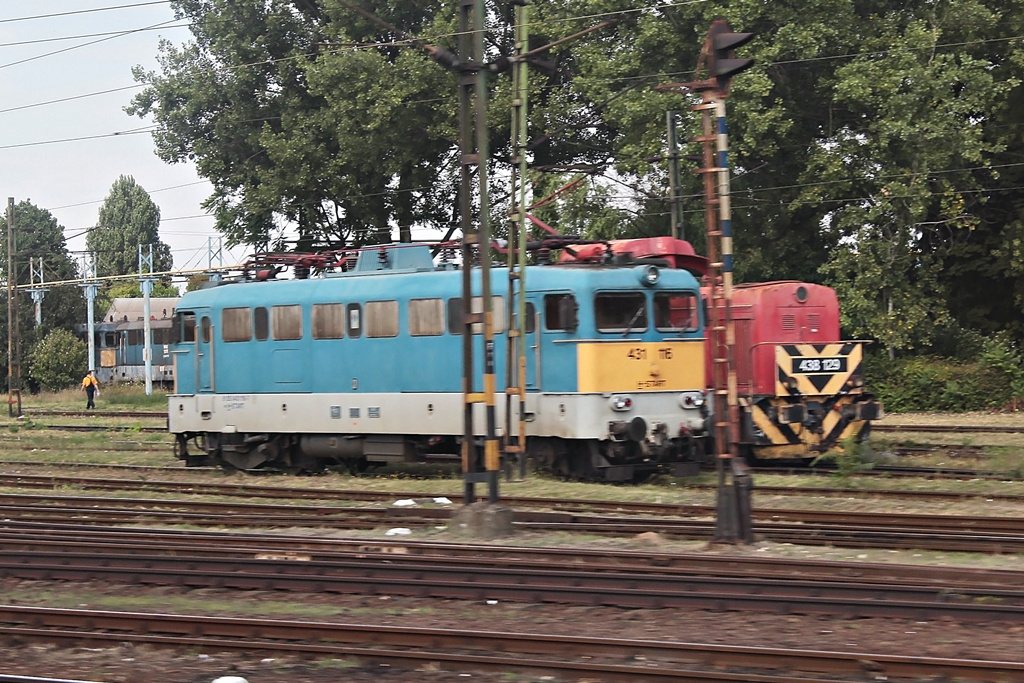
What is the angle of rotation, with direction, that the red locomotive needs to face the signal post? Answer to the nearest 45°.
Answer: approximately 45° to its right

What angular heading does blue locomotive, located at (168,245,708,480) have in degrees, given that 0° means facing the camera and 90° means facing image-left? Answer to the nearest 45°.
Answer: approximately 315°

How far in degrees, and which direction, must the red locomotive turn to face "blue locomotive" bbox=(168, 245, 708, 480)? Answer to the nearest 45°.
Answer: approximately 135° to its right

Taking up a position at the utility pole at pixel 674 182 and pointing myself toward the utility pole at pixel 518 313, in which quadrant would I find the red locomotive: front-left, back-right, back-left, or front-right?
front-left

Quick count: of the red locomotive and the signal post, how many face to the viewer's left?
0

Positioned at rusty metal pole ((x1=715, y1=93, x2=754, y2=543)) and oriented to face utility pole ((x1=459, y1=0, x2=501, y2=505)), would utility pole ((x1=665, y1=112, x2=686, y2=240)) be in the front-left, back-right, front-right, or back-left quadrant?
front-right

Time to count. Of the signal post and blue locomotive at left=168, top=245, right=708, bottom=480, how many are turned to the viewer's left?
0

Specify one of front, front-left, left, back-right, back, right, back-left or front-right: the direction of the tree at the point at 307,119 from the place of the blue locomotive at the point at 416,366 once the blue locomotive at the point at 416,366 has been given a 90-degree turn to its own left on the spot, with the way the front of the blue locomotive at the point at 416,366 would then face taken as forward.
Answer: front-left

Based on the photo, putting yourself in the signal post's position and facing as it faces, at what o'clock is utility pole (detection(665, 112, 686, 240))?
The utility pole is roughly at 9 o'clock from the signal post.

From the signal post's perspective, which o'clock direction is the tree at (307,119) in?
The tree is roughly at 8 o'clock from the signal post.

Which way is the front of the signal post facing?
to the viewer's right

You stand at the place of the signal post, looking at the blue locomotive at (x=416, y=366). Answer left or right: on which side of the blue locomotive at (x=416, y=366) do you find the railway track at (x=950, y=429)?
right

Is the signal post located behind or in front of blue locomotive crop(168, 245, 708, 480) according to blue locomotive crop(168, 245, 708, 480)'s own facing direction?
in front

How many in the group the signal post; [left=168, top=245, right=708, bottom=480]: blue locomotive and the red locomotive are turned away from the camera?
0

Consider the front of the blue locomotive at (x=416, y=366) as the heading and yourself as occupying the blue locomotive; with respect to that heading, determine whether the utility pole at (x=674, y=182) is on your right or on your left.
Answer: on your left

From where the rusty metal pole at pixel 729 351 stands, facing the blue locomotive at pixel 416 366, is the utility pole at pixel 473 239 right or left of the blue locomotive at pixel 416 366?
left
